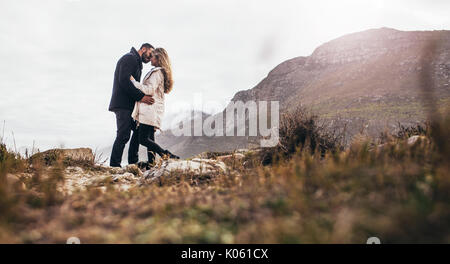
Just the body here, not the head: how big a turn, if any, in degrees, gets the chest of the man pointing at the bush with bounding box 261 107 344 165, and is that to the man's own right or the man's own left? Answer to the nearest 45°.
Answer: approximately 45° to the man's own right

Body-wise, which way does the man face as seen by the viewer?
to the viewer's right

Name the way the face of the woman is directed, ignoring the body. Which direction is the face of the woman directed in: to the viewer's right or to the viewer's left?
to the viewer's left

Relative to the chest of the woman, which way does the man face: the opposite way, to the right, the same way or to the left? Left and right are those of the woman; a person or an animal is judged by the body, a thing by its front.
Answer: the opposite way

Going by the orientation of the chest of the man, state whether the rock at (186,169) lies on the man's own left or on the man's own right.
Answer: on the man's own right

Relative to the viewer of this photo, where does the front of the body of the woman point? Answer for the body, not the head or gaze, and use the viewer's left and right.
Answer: facing to the left of the viewer

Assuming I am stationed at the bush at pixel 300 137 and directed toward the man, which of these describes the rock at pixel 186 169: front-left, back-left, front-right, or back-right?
front-left

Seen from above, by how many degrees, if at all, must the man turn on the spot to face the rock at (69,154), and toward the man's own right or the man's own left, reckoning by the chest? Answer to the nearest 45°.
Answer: approximately 135° to the man's own left

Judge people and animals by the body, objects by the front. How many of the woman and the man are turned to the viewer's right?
1
